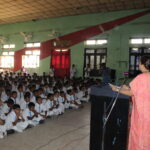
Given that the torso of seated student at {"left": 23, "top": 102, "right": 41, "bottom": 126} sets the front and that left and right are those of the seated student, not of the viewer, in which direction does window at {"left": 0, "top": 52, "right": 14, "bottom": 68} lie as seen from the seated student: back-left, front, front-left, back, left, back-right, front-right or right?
back-left

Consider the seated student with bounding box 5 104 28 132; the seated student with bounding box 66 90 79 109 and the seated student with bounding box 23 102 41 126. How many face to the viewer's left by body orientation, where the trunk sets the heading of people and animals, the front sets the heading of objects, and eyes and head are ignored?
0

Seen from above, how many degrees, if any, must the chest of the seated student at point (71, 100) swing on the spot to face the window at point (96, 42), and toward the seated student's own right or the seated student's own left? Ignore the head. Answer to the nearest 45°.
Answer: approximately 135° to the seated student's own left

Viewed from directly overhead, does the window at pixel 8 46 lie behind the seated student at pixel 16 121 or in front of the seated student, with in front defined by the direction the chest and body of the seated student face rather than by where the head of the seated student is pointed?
behind

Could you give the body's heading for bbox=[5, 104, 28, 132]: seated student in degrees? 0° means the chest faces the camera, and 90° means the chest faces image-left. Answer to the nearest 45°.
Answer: approximately 315°

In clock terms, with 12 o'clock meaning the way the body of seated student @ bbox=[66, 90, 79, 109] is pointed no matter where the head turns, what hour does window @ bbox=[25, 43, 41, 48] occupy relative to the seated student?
The window is roughly at 7 o'clock from the seated student.

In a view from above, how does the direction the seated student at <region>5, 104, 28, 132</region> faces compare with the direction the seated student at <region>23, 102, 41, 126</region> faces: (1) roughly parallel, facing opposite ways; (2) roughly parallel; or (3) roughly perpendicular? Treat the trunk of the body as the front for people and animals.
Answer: roughly parallel

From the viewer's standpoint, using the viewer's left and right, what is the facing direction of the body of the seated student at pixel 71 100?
facing the viewer and to the right of the viewer

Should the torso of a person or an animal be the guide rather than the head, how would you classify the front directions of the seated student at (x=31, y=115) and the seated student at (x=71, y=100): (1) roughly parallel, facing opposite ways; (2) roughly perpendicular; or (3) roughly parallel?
roughly parallel

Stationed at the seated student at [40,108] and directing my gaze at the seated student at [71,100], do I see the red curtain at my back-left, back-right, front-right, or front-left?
front-left

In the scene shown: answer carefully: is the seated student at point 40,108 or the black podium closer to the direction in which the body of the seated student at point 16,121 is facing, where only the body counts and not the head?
the black podium

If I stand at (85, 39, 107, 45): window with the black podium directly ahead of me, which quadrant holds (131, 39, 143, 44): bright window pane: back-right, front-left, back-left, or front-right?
front-left
